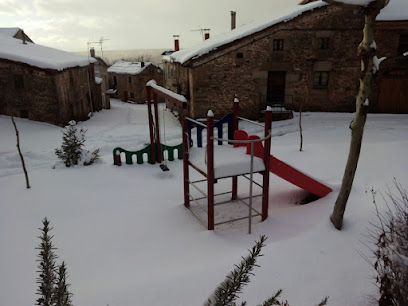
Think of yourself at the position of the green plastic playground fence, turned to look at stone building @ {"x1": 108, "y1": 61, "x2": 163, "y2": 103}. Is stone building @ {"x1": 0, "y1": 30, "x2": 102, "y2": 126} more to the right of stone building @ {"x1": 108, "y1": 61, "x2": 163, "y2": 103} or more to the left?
left

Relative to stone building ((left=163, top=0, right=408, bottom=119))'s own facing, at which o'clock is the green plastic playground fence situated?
The green plastic playground fence is roughly at 1 o'clock from the stone building.

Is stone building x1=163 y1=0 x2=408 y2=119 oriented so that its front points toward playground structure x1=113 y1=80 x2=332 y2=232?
yes

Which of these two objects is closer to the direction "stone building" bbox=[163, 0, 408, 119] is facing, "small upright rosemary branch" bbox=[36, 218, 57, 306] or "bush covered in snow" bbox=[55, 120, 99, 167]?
the small upright rosemary branch

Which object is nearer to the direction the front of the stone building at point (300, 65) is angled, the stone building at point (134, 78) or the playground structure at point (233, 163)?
the playground structure

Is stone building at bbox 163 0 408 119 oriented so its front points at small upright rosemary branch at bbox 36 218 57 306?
yes

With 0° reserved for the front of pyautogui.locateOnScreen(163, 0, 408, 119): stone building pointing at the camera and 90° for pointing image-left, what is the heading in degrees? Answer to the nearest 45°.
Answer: approximately 0°

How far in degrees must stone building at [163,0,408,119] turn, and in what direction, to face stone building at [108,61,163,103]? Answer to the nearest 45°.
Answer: approximately 135° to its right

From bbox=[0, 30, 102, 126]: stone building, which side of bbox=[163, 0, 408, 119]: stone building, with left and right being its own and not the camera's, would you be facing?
right

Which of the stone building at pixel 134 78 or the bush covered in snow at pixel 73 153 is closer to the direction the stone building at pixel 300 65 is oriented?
the bush covered in snow
